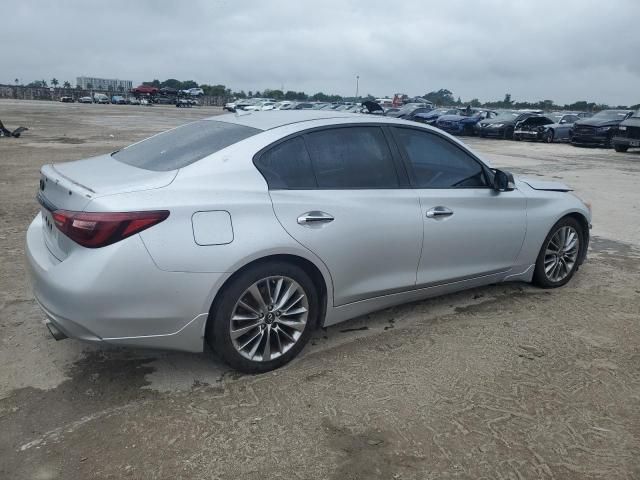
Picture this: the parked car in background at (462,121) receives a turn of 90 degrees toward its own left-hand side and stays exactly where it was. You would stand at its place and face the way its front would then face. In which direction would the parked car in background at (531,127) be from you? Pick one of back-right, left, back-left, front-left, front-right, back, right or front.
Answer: front

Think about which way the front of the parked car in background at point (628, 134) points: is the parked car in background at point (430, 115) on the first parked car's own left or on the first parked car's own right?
on the first parked car's own right

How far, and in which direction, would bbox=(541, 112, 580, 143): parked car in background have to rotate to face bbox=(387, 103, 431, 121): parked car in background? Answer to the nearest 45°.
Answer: approximately 90° to its right

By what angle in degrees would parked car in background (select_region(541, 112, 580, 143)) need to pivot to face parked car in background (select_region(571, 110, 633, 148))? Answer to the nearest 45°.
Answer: approximately 90° to its left

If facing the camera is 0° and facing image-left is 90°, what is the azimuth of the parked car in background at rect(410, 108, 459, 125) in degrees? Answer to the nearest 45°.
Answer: approximately 45°

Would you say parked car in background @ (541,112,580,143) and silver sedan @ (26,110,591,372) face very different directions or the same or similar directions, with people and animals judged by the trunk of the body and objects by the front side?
very different directions

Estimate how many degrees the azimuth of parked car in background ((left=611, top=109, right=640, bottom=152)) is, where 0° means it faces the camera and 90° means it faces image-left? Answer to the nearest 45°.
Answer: approximately 45°

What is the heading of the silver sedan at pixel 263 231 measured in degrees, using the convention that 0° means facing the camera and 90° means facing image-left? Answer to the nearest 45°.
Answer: approximately 225°

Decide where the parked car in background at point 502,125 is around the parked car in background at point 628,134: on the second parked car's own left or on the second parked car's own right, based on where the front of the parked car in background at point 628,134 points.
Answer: on the second parked car's own right

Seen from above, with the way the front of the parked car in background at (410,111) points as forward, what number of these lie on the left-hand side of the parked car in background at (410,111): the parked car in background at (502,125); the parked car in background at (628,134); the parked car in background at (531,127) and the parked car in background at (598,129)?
4

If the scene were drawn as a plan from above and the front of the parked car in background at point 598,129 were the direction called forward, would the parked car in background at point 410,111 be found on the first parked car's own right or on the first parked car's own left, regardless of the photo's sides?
on the first parked car's own right
